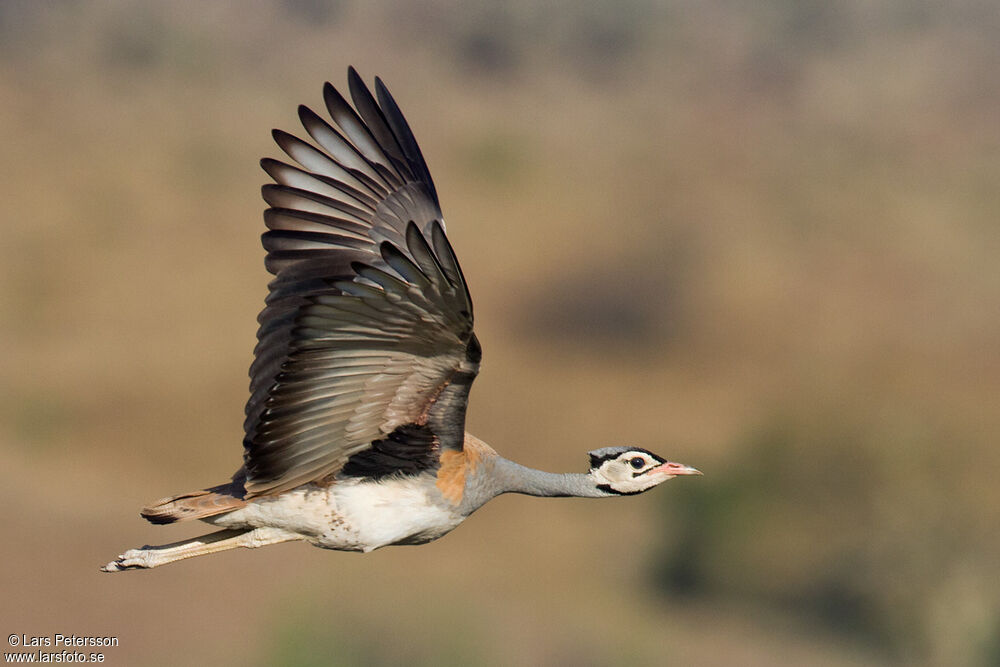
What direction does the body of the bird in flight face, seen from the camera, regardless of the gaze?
to the viewer's right
